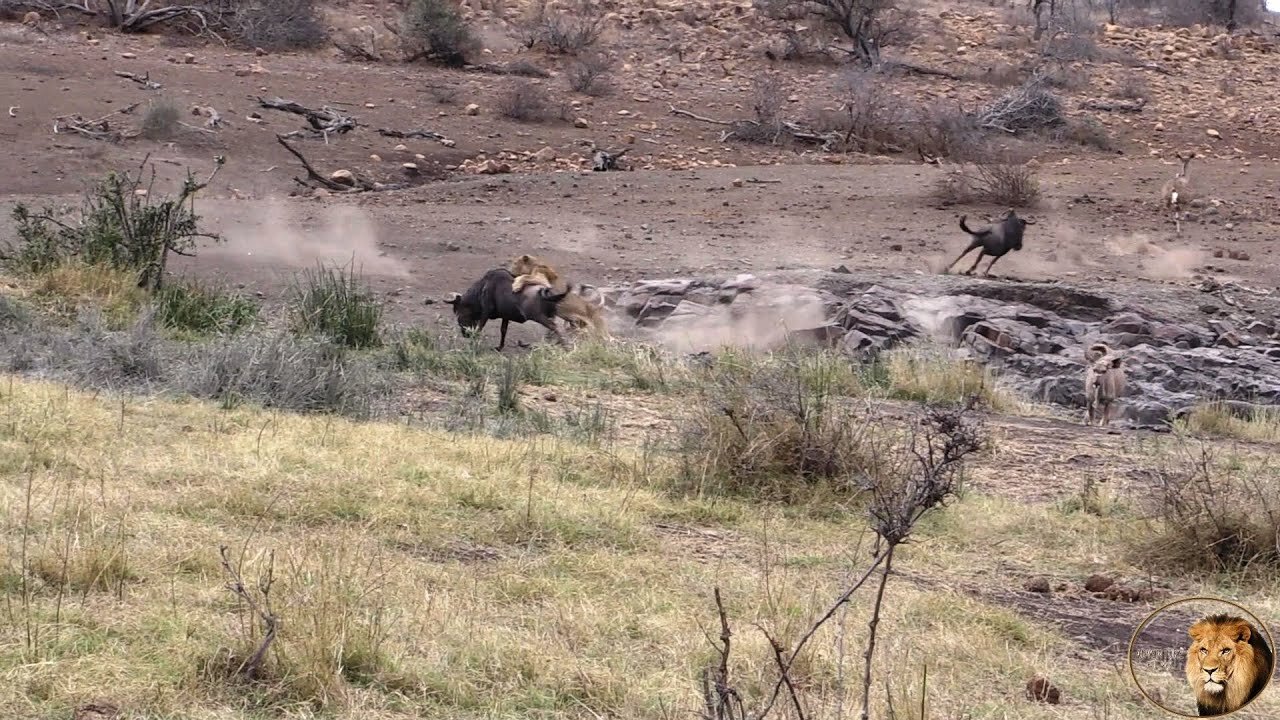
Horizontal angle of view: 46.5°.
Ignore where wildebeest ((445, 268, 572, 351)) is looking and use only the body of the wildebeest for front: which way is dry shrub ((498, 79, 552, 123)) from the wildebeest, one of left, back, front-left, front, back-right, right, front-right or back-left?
right

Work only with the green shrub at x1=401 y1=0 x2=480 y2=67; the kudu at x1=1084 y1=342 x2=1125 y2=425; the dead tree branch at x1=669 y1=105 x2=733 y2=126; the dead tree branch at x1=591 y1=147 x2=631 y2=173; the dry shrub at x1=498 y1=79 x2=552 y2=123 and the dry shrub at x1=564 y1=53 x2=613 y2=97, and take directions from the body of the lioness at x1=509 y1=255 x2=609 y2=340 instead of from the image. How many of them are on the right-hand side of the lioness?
5

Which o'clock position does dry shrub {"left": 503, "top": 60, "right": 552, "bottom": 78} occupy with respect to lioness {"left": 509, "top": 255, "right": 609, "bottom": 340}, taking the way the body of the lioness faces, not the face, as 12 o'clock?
The dry shrub is roughly at 3 o'clock from the lioness.

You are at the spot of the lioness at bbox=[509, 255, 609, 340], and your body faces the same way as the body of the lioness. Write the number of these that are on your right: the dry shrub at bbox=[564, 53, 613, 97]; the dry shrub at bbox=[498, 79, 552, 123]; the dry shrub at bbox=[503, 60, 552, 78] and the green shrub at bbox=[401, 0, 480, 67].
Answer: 4

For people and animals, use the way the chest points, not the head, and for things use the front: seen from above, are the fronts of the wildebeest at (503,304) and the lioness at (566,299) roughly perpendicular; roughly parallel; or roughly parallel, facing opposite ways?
roughly parallel

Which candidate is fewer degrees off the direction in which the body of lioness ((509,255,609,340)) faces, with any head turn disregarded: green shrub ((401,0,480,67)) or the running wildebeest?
the green shrub

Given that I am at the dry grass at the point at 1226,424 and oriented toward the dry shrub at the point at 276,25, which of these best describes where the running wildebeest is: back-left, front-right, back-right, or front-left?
front-right

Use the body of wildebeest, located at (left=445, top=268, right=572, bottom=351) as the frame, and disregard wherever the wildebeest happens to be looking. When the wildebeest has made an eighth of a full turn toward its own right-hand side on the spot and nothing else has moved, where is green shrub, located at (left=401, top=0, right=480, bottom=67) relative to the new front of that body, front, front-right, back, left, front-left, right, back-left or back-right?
front-right

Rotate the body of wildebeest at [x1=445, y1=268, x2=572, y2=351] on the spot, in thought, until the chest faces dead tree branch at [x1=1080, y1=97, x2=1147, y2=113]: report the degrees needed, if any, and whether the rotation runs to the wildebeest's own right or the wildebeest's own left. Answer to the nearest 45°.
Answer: approximately 135° to the wildebeest's own right

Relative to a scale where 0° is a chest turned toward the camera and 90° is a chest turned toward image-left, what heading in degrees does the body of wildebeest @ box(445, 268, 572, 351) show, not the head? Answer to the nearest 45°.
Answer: approximately 90°

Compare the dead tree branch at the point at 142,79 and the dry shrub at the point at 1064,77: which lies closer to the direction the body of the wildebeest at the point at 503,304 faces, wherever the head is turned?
the dead tree branch

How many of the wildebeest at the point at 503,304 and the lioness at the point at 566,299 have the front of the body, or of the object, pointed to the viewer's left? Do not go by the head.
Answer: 2

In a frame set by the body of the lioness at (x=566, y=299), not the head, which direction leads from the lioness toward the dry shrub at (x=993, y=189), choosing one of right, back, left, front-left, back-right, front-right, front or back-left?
back-right

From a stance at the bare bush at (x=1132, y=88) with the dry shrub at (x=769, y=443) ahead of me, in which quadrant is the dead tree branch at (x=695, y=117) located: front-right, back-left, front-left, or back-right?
front-right

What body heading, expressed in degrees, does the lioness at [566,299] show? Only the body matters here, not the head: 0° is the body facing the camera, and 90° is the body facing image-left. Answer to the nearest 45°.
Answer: approximately 90°

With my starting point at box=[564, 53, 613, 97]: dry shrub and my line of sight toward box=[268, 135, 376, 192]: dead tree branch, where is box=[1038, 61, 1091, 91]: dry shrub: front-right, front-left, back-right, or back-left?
back-left

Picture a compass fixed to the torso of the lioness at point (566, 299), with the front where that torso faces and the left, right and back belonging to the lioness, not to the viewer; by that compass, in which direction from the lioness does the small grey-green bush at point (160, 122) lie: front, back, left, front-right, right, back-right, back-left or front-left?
front-right
